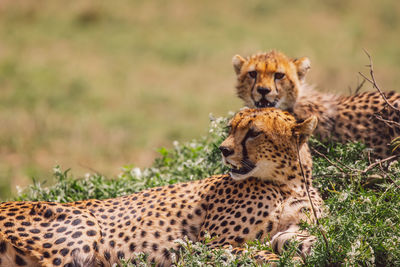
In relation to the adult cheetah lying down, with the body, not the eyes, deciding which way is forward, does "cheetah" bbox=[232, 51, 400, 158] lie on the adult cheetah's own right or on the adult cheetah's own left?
on the adult cheetah's own left

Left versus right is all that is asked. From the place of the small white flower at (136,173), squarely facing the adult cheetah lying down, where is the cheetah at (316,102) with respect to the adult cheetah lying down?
left

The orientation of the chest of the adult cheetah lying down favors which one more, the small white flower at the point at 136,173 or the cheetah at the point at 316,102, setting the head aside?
the cheetah

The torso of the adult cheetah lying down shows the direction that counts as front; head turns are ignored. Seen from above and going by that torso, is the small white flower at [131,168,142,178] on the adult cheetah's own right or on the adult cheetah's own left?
on the adult cheetah's own left

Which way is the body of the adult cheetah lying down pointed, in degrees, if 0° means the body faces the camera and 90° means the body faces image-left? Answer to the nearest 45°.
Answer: approximately 270°
